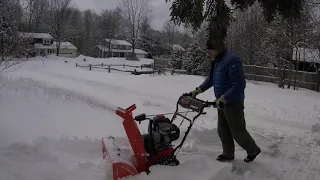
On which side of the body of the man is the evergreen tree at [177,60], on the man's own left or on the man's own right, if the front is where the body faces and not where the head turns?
on the man's own right

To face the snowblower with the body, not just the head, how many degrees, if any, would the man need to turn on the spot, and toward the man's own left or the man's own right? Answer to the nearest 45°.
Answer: approximately 45° to the man's own left

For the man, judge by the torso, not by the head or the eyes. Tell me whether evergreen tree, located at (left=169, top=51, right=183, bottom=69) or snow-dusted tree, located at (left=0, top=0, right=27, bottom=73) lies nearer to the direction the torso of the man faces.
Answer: the snow-dusted tree

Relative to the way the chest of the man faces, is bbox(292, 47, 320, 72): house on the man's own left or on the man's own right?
on the man's own right

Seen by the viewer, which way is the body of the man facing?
to the viewer's left

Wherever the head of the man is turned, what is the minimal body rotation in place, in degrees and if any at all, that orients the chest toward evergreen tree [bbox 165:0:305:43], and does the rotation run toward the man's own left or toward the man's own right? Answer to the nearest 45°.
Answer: approximately 90° to the man's own left

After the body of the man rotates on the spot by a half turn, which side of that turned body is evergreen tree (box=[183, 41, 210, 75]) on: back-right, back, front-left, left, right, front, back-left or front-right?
left
